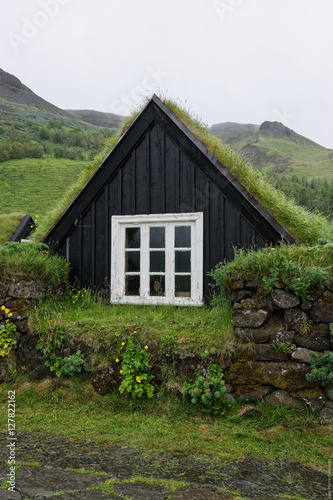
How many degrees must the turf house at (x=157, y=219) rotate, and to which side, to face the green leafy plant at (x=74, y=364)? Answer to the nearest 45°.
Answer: approximately 45° to its right

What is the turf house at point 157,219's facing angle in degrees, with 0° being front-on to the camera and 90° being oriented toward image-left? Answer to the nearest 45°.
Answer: approximately 0°

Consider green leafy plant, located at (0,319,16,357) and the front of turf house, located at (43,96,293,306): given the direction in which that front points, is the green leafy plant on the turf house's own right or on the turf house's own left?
on the turf house's own right

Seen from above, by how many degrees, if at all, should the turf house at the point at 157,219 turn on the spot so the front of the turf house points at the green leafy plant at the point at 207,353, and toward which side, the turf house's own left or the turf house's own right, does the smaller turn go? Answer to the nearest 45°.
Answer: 0° — it already faces it
